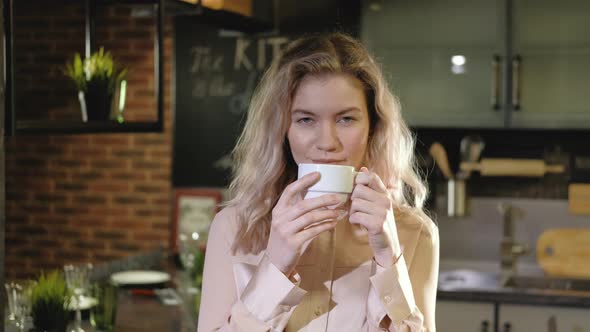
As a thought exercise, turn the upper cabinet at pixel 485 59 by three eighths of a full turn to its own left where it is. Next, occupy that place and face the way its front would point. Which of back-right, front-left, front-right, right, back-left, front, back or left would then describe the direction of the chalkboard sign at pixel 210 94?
back-left

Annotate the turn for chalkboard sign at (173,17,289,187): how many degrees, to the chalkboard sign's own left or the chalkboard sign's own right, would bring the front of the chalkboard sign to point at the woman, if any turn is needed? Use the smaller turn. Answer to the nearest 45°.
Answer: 0° — it already faces them

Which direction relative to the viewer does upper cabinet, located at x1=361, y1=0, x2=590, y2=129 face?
toward the camera

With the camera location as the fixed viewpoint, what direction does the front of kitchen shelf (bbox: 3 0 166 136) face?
facing the viewer

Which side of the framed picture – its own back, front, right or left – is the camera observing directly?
front

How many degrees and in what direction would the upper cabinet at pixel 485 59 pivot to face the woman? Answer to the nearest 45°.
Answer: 0° — it already faces them

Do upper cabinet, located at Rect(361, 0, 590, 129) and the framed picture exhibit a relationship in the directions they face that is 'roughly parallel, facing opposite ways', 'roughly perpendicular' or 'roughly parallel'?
roughly parallel

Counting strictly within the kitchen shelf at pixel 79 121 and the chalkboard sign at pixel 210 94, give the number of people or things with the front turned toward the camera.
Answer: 2

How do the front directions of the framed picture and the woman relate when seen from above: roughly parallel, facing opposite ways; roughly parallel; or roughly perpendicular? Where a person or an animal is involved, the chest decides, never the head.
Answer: roughly parallel
